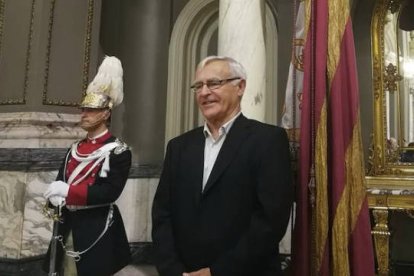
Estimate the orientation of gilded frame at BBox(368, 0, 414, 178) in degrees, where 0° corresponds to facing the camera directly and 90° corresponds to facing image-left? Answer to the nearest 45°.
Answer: approximately 0°

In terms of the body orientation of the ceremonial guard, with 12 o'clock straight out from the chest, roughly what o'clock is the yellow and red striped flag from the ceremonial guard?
The yellow and red striped flag is roughly at 8 o'clock from the ceremonial guard.

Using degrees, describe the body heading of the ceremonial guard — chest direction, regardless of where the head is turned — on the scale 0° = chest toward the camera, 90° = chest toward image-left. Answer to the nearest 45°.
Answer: approximately 45°

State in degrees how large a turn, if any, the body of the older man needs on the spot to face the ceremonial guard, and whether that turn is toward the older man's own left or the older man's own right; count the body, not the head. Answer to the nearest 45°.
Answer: approximately 90° to the older man's own right

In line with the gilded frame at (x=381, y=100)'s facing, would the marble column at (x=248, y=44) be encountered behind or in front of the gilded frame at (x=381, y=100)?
in front

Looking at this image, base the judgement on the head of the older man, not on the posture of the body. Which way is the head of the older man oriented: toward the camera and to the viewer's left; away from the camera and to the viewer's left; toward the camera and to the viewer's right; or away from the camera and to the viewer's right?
toward the camera and to the viewer's left

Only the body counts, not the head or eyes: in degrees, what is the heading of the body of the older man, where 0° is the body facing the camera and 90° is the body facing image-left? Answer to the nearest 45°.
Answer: approximately 45°
